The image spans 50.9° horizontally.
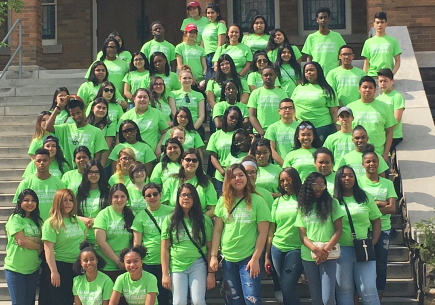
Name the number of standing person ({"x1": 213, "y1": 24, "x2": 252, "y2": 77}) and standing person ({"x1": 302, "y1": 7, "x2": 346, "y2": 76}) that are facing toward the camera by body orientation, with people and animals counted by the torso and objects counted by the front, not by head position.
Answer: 2

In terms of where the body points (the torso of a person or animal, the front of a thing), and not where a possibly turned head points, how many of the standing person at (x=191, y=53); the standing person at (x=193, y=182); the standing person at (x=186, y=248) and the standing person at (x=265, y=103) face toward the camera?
4

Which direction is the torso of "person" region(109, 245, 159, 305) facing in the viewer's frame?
toward the camera

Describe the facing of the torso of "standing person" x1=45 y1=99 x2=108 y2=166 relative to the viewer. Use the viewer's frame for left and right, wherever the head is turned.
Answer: facing the viewer

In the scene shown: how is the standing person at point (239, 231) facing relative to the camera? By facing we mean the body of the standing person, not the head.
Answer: toward the camera

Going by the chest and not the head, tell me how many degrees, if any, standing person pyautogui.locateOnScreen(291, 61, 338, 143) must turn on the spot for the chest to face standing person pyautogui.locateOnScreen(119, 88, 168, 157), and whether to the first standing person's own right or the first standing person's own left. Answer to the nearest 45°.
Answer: approximately 45° to the first standing person's own right

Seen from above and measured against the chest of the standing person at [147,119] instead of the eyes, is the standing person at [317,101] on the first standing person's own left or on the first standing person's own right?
on the first standing person's own left

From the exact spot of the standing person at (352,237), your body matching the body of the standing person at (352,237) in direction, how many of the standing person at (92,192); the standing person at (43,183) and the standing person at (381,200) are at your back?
1

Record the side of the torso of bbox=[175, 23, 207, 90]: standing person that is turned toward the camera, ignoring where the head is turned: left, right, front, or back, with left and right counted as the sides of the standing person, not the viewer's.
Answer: front
